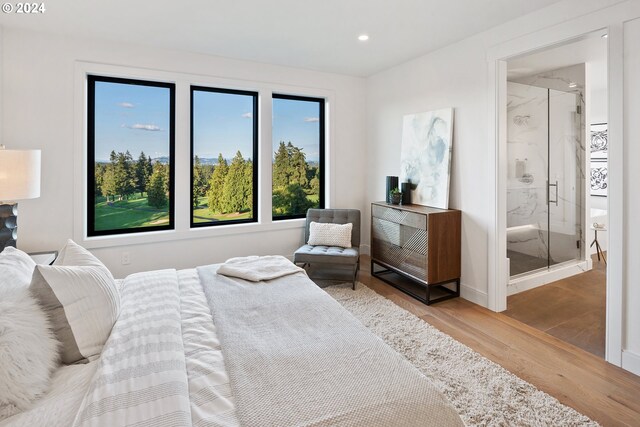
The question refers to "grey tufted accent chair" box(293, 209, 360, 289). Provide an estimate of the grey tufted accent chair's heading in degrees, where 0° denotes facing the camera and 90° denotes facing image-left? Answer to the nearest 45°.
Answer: approximately 0°

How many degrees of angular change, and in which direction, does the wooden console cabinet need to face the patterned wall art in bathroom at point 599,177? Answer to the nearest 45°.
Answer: approximately 180°

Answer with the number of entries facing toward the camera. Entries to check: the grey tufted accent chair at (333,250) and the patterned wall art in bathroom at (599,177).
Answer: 2

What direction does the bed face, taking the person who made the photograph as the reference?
facing to the right of the viewer

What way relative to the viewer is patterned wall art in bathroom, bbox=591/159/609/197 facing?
toward the camera

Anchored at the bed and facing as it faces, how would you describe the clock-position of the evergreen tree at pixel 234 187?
The evergreen tree is roughly at 9 o'clock from the bed.

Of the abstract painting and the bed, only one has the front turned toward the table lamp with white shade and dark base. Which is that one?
the abstract painting

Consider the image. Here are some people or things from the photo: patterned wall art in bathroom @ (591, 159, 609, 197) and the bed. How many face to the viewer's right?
1

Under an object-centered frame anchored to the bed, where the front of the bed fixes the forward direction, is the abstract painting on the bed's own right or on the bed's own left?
on the bed's own left

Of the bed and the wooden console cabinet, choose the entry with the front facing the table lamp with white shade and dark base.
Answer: the wooden console cabinet
